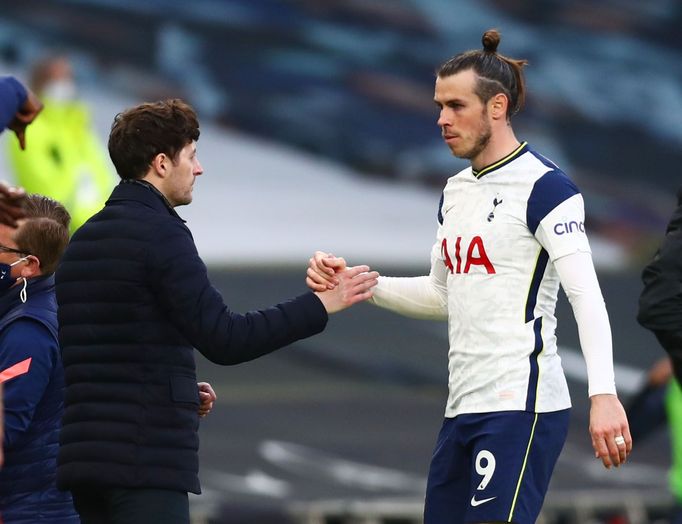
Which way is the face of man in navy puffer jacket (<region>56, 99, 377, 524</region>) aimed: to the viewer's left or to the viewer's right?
to the viewer's right

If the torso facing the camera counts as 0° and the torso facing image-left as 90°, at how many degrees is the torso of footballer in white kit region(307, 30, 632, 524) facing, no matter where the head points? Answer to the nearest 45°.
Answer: approximately 45°

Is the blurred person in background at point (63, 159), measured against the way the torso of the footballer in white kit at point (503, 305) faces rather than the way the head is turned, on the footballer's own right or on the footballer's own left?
on the footballer's own right
